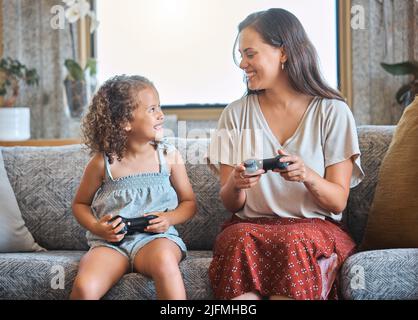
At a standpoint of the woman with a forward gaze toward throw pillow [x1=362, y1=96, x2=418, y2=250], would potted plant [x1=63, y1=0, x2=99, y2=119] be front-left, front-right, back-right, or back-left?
back-left

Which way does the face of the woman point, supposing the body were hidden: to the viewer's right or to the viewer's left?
to the viewer's left

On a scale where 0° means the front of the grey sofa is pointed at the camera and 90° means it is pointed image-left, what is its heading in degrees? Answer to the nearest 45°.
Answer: approximately 0°

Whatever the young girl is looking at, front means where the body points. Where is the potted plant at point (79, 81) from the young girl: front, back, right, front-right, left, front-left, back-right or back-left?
back

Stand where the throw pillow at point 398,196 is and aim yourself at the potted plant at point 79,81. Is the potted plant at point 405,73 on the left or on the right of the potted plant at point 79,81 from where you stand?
right

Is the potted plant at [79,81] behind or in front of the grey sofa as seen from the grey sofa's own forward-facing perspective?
behind

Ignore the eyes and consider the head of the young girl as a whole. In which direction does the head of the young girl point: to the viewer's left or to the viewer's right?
to the viewer's right

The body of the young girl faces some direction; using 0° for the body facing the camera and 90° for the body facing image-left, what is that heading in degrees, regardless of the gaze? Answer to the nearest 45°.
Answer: approximately 0°
